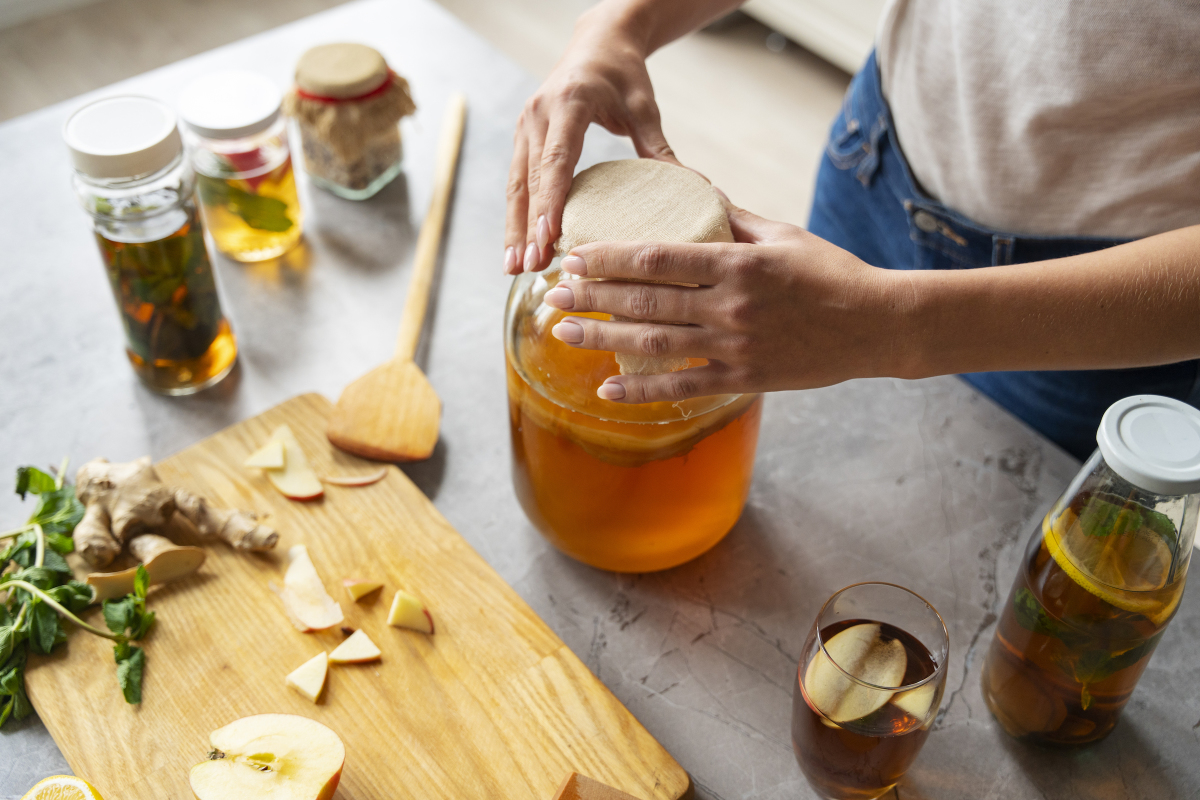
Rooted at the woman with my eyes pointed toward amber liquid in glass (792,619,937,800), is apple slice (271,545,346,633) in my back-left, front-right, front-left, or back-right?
front-right

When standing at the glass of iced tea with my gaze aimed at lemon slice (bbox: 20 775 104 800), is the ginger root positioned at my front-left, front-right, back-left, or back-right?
front-right

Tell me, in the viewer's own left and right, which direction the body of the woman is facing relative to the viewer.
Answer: facing the viewer and to the left of the viewer

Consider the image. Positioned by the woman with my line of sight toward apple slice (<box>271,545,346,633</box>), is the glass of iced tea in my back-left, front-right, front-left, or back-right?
front-left
